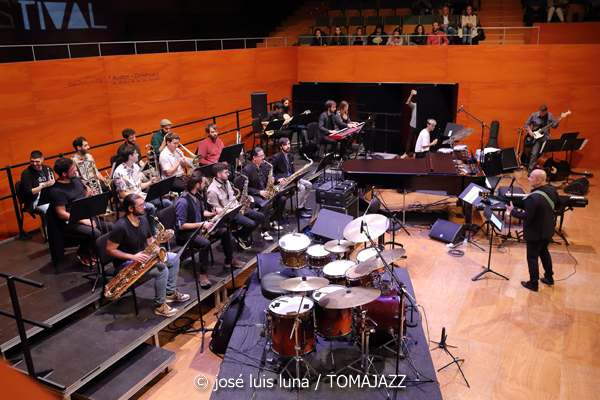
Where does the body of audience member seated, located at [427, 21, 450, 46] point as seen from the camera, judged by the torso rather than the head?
toward the camera

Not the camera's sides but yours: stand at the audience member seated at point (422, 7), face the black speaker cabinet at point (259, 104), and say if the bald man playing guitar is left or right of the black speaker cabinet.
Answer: left

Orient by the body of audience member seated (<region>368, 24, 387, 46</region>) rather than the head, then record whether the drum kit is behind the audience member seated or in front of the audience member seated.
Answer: in front

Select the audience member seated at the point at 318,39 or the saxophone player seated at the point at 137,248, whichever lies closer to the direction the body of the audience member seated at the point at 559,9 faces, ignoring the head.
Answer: the saxophone player seated

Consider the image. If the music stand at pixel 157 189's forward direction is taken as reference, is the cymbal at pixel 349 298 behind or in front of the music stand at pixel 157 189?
behind

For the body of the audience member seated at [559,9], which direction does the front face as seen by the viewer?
toward the camera

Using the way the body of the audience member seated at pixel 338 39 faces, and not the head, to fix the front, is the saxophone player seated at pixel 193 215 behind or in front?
in front

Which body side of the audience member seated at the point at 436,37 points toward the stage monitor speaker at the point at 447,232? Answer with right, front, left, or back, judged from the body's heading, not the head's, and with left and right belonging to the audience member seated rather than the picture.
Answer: front

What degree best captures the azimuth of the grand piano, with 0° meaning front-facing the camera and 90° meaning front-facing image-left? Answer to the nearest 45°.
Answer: approximately 270°

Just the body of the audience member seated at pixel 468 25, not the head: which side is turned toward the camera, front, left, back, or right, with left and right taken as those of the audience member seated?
front

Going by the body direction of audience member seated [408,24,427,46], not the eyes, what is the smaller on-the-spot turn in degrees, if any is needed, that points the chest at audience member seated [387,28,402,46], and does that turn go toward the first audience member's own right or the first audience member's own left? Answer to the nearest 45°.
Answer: approximately 90° to the first audience member's own right

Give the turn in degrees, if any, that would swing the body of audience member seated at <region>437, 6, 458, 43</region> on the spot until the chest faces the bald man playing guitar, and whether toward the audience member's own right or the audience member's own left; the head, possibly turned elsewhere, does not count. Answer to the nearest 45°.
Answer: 0° — they already face them

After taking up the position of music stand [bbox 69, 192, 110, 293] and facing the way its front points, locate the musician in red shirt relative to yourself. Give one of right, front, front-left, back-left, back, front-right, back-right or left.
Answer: right
